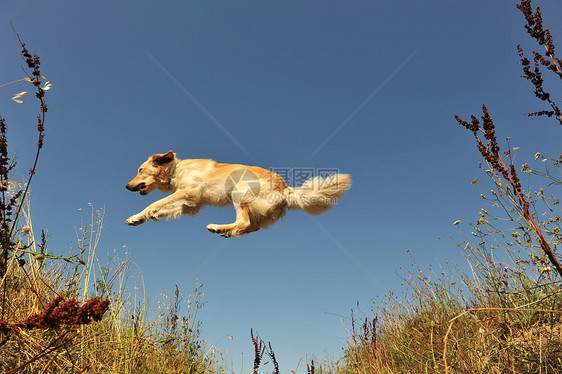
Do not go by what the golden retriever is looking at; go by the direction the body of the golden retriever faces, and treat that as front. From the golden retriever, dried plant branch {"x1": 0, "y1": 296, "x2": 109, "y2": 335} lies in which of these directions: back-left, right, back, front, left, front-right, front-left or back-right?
left

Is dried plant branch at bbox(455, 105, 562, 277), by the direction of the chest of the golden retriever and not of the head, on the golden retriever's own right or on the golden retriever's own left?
on the golden retriever's own left

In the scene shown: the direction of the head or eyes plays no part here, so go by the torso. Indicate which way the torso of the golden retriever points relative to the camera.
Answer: to the viewer's left
